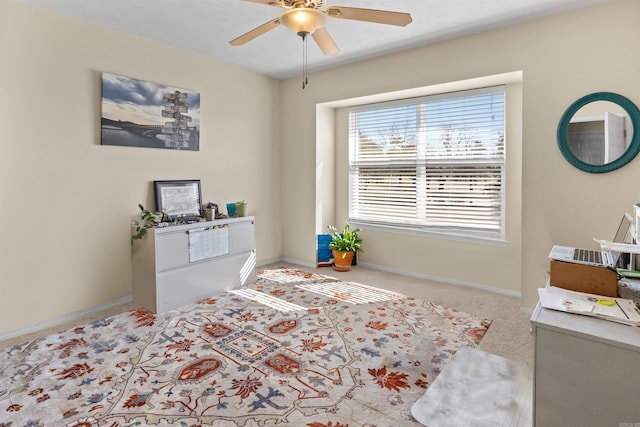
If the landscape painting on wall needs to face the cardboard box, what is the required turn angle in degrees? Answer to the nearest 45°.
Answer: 0° — it already faces it

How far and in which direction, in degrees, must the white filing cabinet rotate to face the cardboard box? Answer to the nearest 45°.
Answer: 0° — it already faces it

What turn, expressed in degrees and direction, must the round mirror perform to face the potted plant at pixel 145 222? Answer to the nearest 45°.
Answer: approximately 45° to its right

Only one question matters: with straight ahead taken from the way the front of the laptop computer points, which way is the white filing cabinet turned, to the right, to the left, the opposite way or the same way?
the opposite way

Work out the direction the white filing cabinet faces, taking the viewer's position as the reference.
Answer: facing the viewer and to the right of the viewer

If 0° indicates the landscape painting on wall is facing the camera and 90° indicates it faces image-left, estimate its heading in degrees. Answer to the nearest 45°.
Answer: approximately 315°

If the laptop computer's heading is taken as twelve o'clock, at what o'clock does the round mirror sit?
The round mirror is roughly at 3 o'clock from the laptop computer.

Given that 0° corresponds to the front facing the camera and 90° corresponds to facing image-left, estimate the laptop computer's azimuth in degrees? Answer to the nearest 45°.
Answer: approximately 90°

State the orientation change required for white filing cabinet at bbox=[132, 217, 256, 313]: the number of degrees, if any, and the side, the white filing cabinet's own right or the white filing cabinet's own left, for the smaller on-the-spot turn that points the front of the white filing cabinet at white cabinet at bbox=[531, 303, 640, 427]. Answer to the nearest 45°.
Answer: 0° — it already faces it

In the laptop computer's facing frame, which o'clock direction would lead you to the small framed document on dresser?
The small framed document on dresser is roughly at 12 o'clock from the laptop computer.
